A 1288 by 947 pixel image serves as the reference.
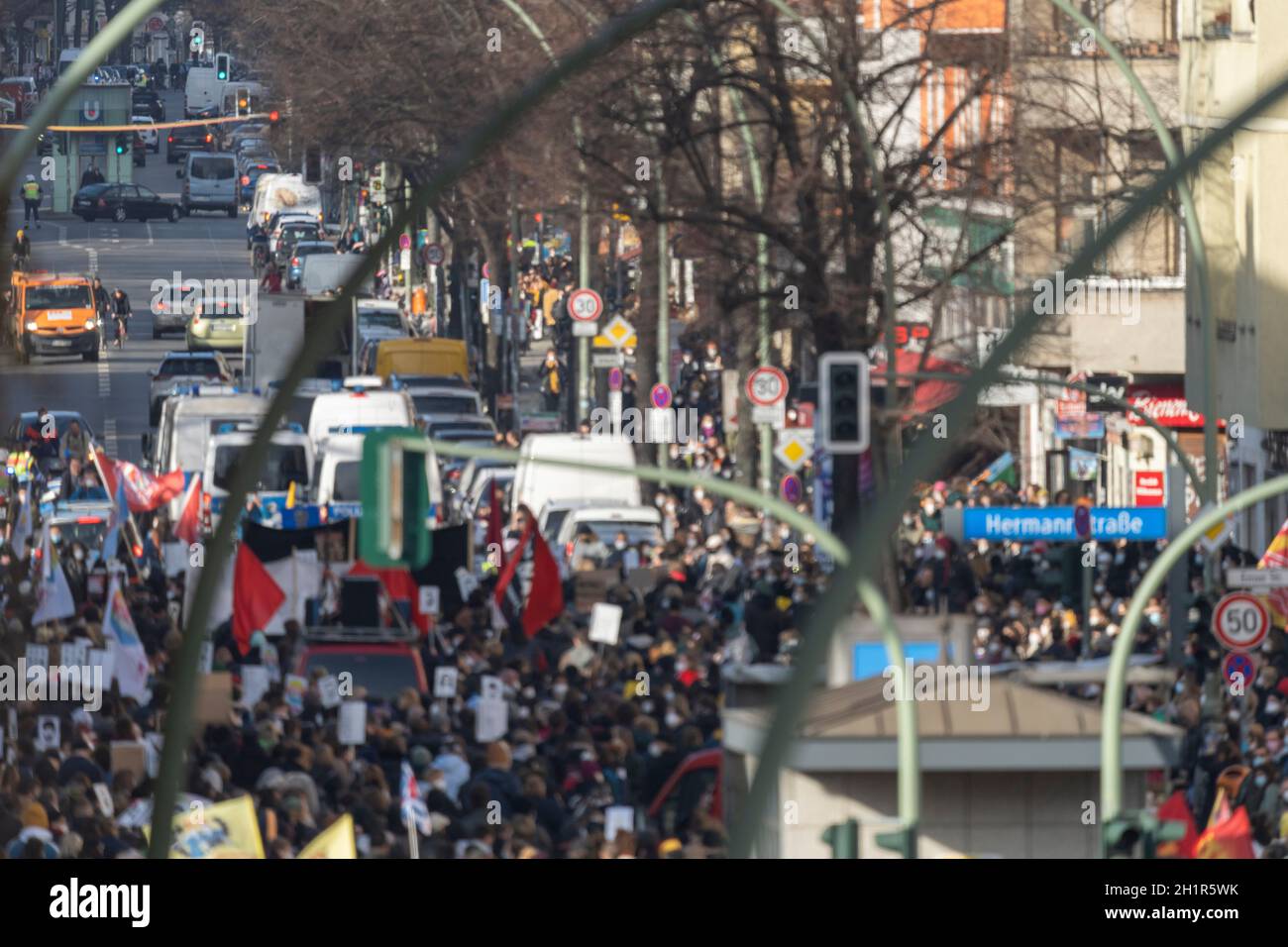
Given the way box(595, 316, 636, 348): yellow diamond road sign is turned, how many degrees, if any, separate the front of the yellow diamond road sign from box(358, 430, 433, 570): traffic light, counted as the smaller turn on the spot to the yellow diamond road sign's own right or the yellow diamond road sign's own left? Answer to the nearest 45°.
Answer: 0° — it already faces it

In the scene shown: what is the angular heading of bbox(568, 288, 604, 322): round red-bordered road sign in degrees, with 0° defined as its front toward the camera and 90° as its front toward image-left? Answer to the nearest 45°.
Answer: approximately 0°

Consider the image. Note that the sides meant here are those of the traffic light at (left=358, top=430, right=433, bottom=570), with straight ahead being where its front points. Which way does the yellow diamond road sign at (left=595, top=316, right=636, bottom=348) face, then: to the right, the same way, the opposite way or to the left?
the opposite way

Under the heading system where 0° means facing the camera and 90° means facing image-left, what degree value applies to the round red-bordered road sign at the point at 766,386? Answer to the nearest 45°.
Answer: approximately 0°

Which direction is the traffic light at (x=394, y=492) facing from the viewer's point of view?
away from the camera
